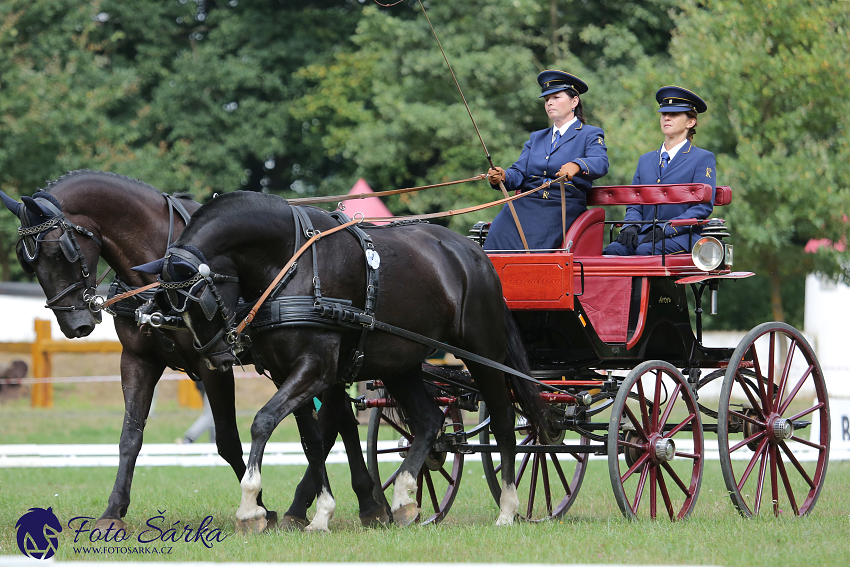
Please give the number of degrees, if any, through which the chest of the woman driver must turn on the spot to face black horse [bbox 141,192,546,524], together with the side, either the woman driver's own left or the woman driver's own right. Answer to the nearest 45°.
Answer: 0° — they already face it

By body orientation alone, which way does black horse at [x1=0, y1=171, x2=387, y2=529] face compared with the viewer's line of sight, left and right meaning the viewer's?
facing the viewer and to the left of the viewer

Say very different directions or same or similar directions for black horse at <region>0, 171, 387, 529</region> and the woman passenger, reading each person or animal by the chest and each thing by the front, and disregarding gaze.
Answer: same or similar directions

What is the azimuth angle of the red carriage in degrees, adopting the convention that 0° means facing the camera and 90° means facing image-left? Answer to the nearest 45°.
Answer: approximately 45°

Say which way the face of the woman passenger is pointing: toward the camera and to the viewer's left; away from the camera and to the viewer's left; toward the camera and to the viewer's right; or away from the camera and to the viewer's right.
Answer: toward the camera and to the viewer's left

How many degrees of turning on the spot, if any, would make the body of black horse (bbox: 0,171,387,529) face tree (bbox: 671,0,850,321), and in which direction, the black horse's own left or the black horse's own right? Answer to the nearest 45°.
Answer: approximately 180°

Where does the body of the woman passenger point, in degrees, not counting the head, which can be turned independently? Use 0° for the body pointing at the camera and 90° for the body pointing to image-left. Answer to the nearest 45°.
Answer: approximately 45°

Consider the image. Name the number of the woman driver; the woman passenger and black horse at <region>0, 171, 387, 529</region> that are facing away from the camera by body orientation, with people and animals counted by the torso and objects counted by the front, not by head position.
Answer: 0

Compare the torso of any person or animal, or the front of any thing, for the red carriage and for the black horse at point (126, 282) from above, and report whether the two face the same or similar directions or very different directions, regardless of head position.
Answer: same or similar directions

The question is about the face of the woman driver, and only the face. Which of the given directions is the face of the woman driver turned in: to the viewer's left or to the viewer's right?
to the viewer's left

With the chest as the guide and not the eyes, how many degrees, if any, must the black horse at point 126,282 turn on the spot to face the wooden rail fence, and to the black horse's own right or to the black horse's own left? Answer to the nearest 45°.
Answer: approximately 135° to the black horse's own right

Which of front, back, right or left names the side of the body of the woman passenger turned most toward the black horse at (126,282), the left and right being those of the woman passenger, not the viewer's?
front

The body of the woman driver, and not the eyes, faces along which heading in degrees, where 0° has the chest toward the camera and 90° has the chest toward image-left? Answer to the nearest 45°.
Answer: approximately 45°

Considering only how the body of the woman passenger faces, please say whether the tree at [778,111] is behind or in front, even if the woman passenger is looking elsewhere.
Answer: behind
